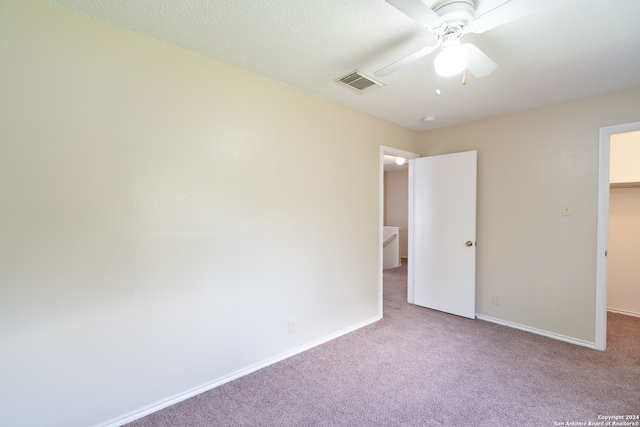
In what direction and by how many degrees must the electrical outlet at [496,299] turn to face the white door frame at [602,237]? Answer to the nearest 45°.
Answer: approximately 90° to its left

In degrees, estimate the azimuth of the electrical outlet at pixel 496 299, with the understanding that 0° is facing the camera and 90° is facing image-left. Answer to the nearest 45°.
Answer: approximately 0°

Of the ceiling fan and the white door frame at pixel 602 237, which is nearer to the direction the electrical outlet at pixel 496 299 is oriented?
the ceiling fan

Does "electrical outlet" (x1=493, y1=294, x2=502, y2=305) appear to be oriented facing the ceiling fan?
yes

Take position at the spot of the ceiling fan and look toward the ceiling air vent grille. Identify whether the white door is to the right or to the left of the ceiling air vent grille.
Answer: right

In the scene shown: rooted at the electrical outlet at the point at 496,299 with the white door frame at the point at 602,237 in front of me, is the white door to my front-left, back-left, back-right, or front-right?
back-right
